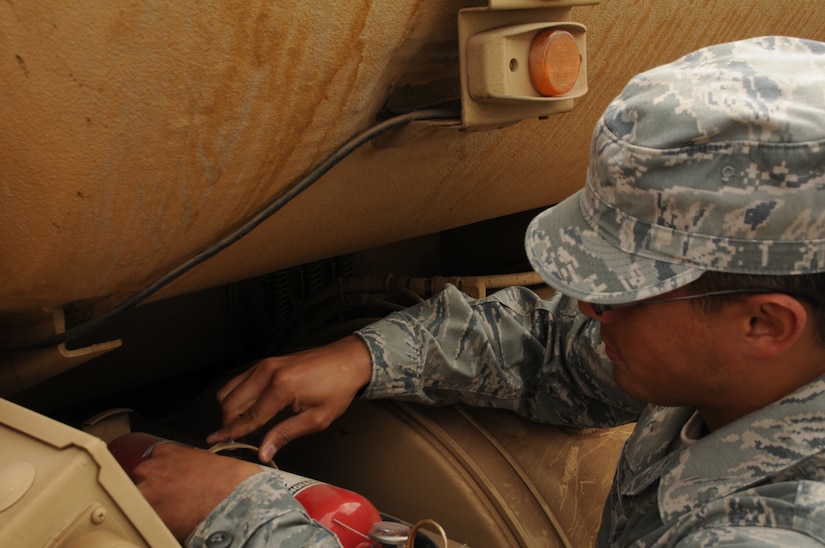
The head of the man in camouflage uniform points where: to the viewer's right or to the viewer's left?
to the viewer's left

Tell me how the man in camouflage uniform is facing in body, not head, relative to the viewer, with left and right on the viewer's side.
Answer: facing to the left of the viewer
